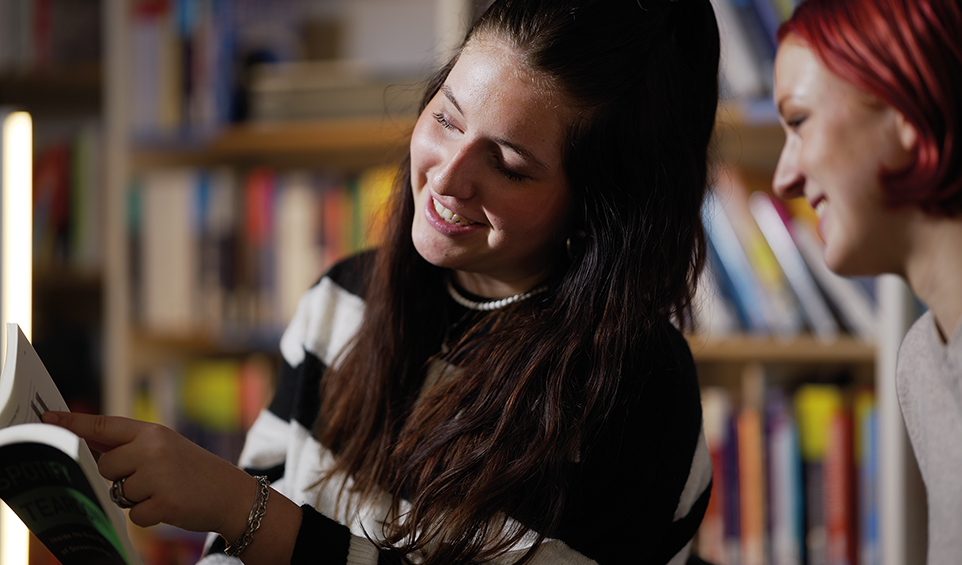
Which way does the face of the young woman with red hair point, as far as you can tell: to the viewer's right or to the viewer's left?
to the viewer's left

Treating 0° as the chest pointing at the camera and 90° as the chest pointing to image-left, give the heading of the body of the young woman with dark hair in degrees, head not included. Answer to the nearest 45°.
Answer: approximately 45°

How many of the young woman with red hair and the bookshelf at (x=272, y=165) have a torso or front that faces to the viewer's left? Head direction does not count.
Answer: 1

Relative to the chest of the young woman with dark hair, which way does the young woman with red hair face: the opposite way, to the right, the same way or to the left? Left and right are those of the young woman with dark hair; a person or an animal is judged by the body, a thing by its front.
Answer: to the right

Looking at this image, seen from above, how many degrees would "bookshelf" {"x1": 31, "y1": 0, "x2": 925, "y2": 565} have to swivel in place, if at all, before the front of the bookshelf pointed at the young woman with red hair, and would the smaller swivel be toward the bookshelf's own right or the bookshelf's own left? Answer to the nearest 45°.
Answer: approximately 45° to the bookshelf's own left

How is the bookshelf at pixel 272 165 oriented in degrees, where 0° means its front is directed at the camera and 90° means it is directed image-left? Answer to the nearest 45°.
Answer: approximately 0°

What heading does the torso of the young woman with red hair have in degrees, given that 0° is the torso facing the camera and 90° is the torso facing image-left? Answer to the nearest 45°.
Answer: approximately 90°
